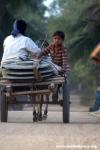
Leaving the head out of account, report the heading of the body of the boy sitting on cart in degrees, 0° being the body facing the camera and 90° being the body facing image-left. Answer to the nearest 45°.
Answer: approximately 45°
